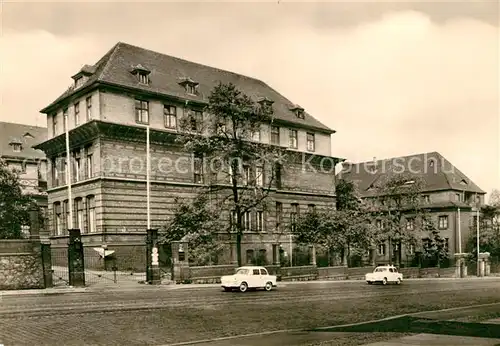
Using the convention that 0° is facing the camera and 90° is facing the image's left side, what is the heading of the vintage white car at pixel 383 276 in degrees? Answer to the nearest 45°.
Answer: approximately 45°

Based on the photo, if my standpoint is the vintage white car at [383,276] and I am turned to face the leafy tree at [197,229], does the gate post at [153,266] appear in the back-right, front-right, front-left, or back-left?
front-left

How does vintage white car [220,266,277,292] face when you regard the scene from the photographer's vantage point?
facing the viewer and to the left of the viewer

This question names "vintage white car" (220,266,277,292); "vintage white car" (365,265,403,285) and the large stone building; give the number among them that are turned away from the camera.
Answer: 0

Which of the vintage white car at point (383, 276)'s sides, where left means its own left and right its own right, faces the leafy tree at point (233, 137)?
front

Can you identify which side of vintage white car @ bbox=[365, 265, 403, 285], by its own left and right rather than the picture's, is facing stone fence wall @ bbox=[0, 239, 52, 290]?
front

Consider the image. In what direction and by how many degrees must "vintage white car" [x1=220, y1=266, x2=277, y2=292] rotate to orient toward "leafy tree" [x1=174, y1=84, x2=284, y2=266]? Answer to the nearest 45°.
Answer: approximately 135° to its right

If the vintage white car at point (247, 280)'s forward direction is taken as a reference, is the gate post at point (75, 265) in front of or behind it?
in front
